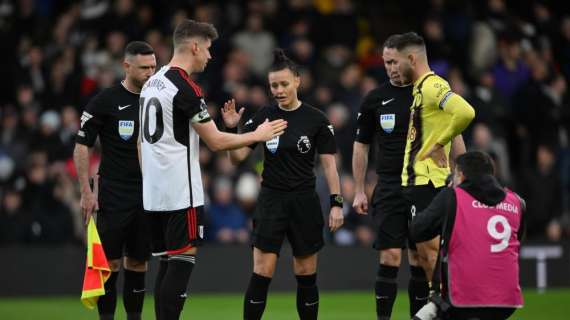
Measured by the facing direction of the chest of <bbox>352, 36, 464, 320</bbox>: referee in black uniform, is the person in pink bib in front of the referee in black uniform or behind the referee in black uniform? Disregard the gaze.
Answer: in front

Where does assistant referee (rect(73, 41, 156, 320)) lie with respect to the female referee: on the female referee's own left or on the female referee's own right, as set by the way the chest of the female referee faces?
on the female referee's own right

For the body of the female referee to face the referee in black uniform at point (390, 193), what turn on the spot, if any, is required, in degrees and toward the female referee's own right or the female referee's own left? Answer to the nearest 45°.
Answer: approximately 90° to the female referee's own left

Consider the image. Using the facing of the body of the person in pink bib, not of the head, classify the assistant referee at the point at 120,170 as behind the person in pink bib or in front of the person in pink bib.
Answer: in front

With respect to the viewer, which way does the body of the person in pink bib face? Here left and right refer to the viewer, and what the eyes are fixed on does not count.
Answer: facing away from the viewer and to the left of the viewer

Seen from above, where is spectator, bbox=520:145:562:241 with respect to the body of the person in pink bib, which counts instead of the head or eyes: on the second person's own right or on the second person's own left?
on the second person's own right

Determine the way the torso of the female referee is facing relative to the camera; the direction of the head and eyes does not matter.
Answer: toward the camera

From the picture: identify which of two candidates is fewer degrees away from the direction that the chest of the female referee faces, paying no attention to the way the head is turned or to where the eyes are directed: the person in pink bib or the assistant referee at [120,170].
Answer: the person in pink bib

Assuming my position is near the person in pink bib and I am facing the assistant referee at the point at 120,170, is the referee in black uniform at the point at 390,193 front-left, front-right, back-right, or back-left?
front-right

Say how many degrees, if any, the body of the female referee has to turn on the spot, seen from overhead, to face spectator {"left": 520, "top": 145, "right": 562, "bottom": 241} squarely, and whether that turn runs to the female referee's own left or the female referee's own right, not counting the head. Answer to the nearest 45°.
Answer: approximately 135° to the female referee's own left
